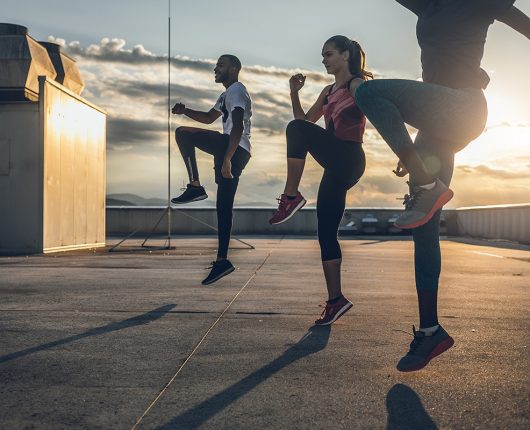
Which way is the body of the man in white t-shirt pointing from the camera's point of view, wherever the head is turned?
to the viewer's left

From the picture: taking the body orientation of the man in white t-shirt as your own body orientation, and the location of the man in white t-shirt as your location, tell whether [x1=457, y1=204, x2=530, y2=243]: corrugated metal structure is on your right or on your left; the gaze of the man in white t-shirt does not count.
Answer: on your right

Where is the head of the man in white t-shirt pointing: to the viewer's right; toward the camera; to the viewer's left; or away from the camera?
to the viewer's left

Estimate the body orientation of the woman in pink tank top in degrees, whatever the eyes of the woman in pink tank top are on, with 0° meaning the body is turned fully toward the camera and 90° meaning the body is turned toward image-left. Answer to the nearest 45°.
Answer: approximately 90°

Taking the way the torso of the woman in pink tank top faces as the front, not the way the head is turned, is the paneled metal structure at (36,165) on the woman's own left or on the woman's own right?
on the woman's own right
